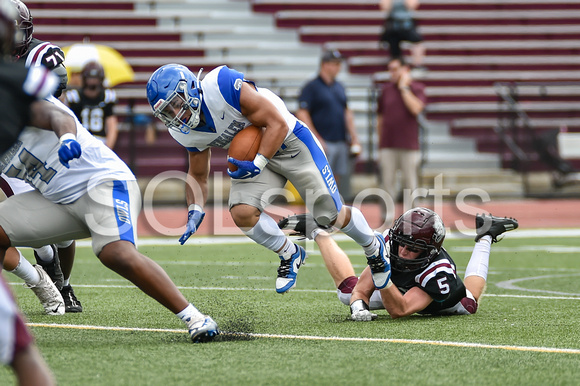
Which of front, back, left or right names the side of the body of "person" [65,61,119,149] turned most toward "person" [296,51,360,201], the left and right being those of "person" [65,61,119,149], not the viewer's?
left

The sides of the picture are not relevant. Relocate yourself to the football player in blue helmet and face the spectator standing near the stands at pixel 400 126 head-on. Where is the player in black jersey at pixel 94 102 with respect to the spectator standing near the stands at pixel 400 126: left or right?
left

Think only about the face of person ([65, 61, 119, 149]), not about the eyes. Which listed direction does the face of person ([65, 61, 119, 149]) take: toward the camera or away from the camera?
toward the camera

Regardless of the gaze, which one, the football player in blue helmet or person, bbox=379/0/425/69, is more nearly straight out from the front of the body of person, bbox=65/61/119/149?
the football player in blue helmet

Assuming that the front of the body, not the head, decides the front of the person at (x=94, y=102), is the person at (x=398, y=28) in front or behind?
behind

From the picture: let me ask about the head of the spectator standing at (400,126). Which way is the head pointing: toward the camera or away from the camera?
toward the camera

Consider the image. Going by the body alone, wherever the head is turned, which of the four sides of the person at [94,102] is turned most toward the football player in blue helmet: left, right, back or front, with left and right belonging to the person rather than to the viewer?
front

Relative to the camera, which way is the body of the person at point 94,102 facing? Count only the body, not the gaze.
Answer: toward the camera

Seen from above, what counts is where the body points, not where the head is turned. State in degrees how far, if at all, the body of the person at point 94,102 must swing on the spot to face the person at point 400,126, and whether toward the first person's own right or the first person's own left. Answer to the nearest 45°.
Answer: approximately 90° to the first person's own left

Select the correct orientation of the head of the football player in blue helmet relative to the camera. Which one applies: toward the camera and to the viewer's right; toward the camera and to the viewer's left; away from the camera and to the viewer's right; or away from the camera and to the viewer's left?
toward the camera and to the viewer's left
